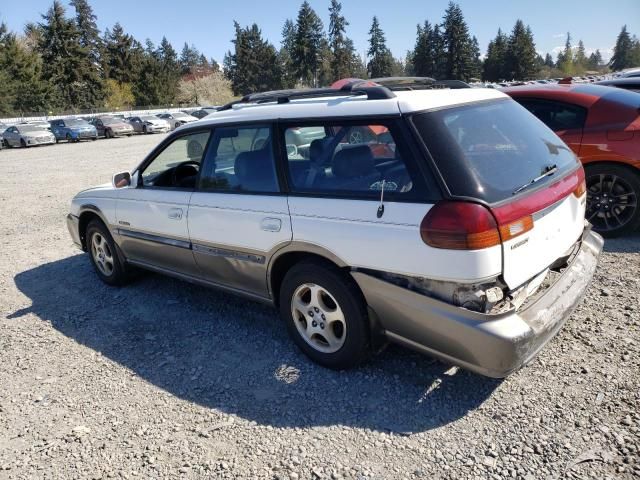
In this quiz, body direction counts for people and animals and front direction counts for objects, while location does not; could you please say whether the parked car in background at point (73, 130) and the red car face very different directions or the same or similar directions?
very different directions

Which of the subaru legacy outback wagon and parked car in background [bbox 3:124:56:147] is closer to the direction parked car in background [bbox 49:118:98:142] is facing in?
the subaru legacy outback wagon

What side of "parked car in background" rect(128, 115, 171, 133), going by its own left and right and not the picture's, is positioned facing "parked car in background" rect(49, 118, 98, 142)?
right

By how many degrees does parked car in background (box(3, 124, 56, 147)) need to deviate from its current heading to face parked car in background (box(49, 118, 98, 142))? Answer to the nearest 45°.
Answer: approximately 90° to its left

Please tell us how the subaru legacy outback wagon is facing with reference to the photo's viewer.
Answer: facing away from the viewer and to the left of the viewer

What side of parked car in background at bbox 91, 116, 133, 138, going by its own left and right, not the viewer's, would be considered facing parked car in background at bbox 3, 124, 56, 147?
right
